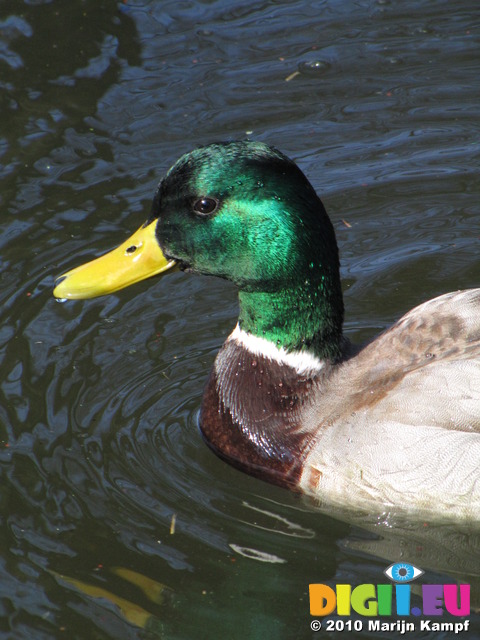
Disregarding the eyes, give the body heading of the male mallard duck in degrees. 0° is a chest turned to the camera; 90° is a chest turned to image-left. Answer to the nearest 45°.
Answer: approximately 90°
